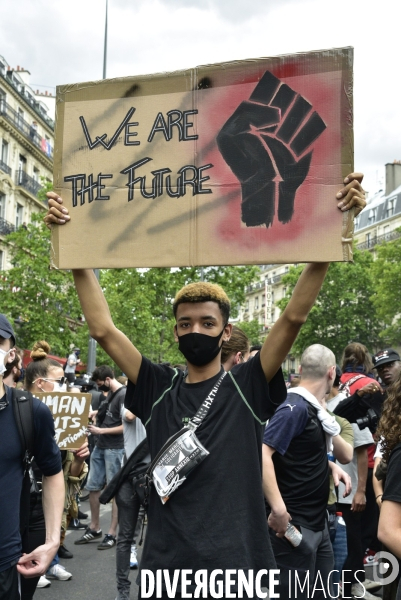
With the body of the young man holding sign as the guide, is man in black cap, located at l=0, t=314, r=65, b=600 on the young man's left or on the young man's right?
on the young man's right

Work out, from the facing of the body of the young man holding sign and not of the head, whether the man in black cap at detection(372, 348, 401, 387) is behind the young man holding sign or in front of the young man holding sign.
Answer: behind
